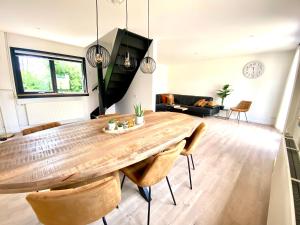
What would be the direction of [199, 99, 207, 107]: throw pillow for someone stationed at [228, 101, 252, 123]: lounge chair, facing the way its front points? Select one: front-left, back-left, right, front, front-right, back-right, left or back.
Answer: front-right

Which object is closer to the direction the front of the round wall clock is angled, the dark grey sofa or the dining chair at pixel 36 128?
the dining chair

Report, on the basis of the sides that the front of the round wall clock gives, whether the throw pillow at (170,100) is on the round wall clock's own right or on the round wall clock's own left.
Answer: on the round wall clock's own right

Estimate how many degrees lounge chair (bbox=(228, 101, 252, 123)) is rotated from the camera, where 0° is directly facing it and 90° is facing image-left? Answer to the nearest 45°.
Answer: approximately 45°

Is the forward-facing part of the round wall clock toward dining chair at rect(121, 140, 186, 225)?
yes

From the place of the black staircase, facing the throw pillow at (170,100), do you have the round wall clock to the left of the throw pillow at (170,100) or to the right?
right
